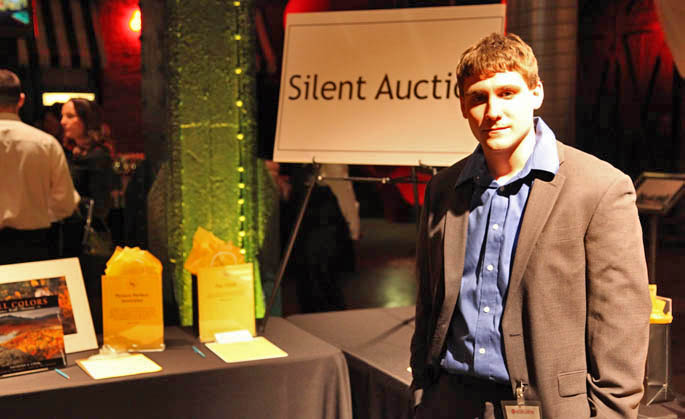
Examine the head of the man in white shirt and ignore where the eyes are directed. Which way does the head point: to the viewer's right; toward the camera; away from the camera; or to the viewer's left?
away from the camera

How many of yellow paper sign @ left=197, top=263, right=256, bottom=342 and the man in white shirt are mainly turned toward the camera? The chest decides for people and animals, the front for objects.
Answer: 1

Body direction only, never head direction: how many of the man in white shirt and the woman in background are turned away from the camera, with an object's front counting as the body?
1

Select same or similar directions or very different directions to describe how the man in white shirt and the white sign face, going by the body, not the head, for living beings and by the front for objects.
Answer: very different directions

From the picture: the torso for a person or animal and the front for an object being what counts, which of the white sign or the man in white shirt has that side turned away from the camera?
the man in white shirt

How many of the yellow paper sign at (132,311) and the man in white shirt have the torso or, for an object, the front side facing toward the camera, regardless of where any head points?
1

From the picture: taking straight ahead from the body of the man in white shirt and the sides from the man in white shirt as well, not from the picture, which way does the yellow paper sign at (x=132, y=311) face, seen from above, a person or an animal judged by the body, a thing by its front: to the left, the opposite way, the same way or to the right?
the opposite way

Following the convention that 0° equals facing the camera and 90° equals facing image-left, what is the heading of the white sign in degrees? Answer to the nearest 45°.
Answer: approximately 0°
